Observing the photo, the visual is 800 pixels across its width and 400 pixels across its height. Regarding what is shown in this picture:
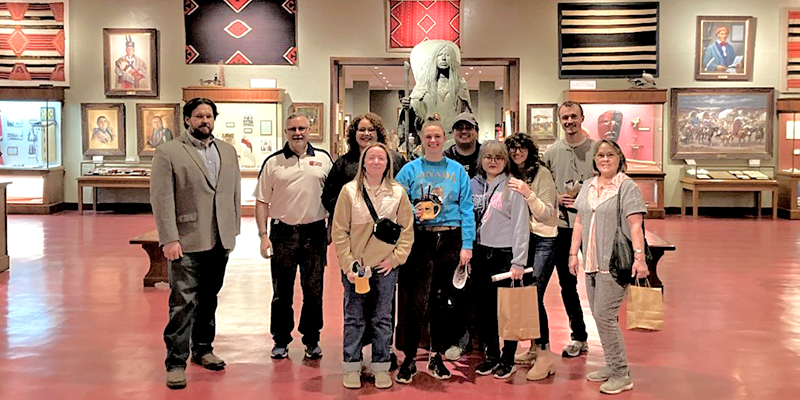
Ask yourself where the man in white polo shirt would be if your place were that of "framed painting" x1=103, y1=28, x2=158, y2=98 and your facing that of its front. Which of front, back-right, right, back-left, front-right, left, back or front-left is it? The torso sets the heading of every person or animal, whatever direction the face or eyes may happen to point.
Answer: front

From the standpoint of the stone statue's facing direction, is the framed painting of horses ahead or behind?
behind

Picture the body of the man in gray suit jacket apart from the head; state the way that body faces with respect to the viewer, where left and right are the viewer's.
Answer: facing the viewer and to the right of the viewer

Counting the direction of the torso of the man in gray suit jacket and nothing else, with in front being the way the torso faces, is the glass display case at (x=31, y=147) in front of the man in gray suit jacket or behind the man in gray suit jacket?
behind

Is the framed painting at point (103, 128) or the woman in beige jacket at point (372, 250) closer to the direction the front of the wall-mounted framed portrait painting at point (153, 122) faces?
the woman in beige jacket

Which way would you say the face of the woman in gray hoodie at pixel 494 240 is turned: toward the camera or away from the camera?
toward the camera

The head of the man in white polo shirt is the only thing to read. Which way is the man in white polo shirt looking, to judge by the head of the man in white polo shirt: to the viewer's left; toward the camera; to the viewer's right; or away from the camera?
toward the camera

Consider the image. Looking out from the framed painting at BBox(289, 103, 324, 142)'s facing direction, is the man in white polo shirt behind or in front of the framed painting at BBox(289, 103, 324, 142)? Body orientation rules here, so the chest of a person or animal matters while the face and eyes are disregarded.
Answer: in front

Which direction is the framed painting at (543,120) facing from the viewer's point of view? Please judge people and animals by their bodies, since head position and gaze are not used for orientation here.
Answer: toward the camera

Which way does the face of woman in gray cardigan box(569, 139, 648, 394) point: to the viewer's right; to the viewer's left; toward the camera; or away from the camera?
toward the camera

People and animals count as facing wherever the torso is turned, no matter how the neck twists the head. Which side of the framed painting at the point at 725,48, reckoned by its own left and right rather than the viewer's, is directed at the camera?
front

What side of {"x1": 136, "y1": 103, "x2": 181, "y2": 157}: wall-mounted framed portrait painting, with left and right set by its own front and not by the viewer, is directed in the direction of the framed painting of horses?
left

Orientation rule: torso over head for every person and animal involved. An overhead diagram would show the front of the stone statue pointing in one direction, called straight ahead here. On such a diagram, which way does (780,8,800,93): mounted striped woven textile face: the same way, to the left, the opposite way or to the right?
the same way

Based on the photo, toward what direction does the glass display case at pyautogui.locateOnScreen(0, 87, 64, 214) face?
toward the camera

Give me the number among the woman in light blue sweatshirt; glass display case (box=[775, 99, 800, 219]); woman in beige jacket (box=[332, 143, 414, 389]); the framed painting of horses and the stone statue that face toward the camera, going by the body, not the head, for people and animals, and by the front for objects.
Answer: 5
